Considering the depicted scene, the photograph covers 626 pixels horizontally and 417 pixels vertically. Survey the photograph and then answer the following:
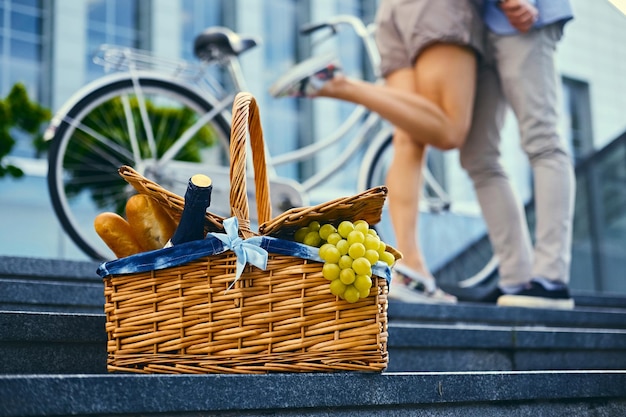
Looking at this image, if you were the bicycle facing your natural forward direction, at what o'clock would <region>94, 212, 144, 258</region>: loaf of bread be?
The loaf of bread is roughly at 3 o'clock from the bicycle.

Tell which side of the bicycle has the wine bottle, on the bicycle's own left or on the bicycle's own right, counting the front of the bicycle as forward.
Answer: on the bicycle's own right

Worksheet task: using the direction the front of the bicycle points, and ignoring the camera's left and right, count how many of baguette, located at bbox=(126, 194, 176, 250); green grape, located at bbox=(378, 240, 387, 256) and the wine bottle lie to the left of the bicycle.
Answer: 0

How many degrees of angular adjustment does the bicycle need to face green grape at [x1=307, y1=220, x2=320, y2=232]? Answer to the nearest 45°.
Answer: approximately 90° to its right

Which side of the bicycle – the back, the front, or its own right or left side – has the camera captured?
right

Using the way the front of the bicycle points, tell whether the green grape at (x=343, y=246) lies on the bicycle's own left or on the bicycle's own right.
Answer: on the bicycle's own right

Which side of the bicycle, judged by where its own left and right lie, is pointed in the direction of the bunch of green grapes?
right

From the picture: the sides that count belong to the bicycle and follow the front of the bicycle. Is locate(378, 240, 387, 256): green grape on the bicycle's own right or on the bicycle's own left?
on the bicycle's own right

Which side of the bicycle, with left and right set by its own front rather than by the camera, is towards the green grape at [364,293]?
right

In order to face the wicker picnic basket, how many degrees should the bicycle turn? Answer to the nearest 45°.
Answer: approximately 90° to its right
